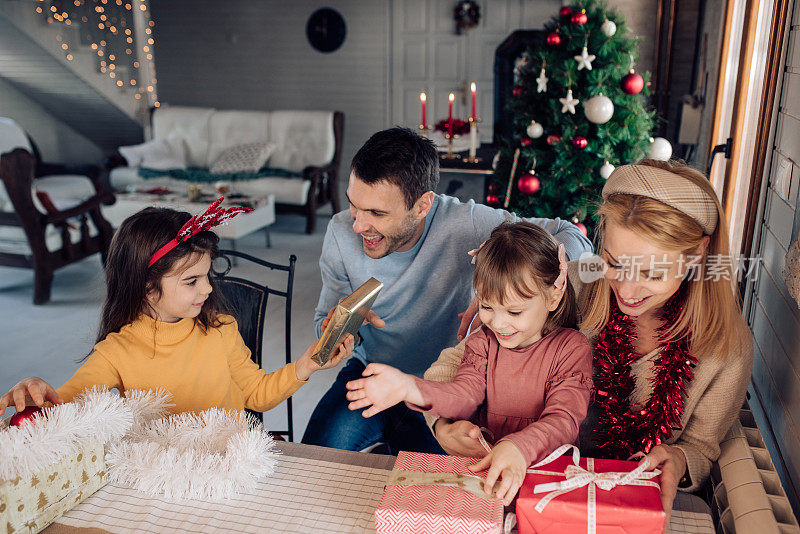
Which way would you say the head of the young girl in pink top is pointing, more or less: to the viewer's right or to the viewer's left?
to the viewer's left

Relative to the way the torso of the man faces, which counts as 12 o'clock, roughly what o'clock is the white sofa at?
The white sofa is roughly at 4 o'clock from the man.

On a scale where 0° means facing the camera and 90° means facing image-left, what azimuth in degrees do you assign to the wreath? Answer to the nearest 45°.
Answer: approximately 0°

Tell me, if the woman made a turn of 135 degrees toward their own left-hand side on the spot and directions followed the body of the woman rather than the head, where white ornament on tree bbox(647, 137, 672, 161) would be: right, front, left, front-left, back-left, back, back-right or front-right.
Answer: left

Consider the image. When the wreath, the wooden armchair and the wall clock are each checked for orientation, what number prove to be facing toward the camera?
2

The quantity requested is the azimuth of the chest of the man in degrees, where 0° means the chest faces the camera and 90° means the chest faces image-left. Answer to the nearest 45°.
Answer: approximately 45°

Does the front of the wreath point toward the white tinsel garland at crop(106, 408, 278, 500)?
yes
